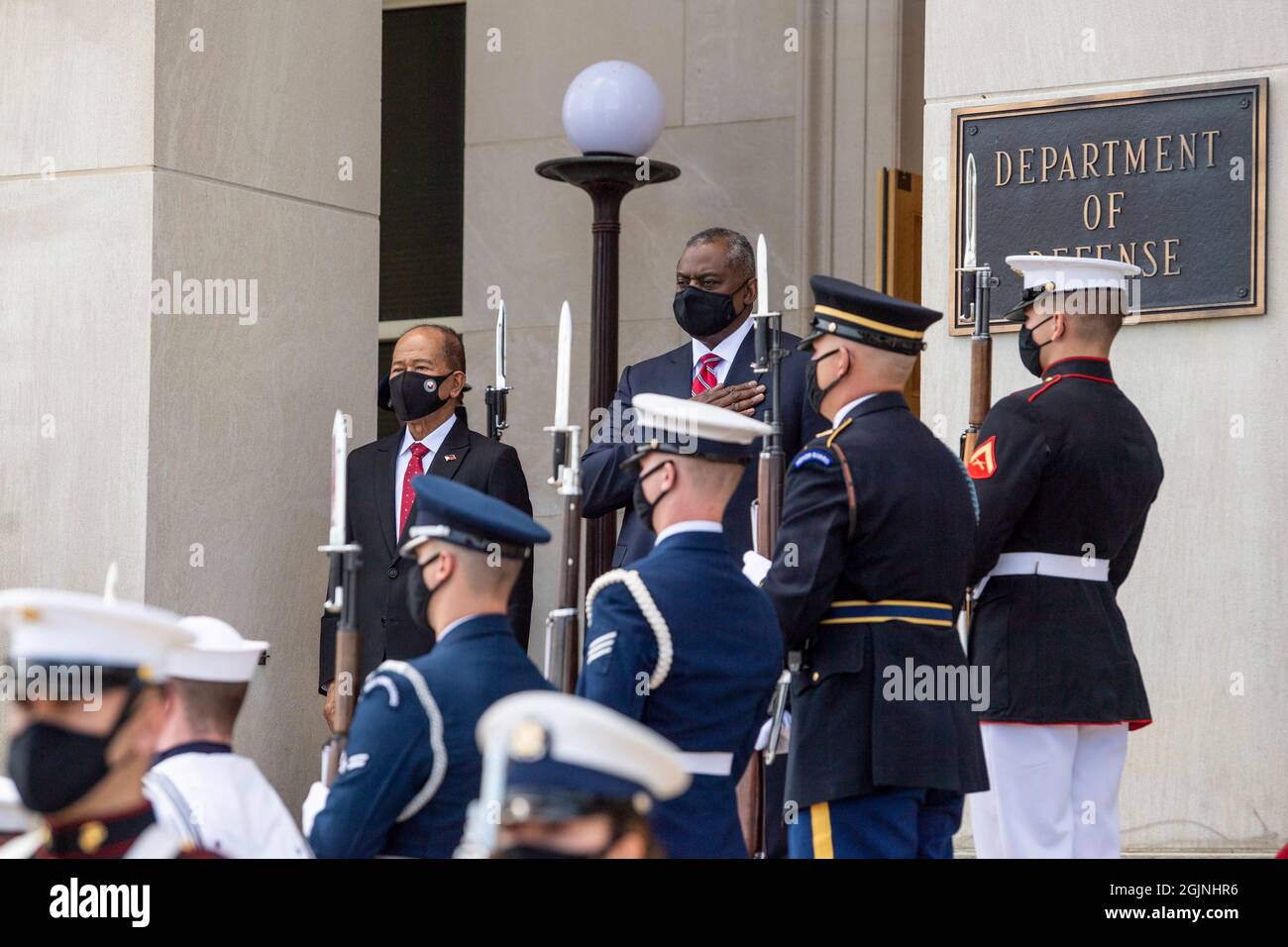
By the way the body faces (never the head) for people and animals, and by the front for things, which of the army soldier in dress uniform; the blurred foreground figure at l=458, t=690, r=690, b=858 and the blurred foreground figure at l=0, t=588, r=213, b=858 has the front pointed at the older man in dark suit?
the army soldier in dress uniform

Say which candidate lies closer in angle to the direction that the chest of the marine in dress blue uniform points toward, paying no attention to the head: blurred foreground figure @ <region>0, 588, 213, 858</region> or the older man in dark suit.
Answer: the older man in dark suit

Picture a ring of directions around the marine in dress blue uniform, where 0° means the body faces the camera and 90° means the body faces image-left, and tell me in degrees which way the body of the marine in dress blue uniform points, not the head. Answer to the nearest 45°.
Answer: approximately 135°

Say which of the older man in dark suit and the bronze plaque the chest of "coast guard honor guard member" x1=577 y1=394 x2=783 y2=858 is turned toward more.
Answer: the older man in dark suit

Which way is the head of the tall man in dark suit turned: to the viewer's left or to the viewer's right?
to the viewer's left

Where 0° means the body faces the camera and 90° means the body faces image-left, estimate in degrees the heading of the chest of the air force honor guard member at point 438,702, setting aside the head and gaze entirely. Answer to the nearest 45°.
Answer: approximately 135°

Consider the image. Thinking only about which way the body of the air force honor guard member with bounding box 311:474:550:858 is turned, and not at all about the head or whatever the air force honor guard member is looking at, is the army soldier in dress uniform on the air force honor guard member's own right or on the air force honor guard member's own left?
on the air force honor guard member's own right

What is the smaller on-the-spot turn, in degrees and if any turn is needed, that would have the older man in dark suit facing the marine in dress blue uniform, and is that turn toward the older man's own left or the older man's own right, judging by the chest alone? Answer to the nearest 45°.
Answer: approximately 90° to the older man's own left
